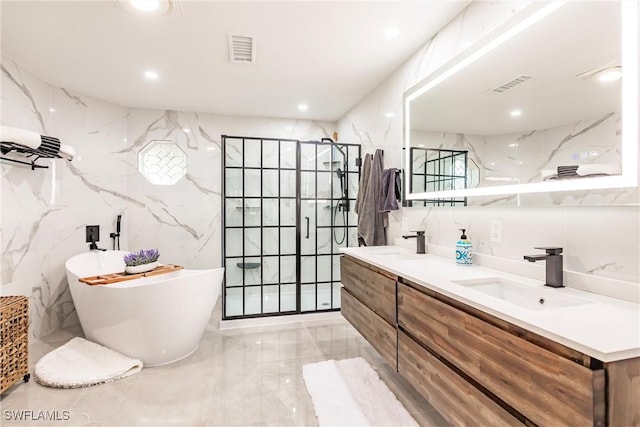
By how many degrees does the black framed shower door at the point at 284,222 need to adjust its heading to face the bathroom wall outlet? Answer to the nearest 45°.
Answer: approximately 45° to its left

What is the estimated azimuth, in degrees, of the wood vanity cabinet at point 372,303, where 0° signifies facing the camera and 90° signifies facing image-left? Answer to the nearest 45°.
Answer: approximately 45°

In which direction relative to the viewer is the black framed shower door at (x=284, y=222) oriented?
toward the camera

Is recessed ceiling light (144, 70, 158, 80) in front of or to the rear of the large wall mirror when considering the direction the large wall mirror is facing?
in front

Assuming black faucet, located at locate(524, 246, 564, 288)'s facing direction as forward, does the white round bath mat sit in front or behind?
in front

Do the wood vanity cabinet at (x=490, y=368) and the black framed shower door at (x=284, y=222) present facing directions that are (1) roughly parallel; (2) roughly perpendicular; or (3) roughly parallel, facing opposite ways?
roughly perpendicular

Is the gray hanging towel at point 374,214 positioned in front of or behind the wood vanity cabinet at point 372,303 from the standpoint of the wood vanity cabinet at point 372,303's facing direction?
behind

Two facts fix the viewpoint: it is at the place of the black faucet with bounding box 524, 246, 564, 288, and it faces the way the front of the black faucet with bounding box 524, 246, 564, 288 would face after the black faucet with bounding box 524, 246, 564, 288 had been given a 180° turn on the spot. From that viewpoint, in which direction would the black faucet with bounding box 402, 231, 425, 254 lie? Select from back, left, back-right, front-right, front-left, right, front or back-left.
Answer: left

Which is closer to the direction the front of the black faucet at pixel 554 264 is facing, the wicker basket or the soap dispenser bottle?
the wicker basket

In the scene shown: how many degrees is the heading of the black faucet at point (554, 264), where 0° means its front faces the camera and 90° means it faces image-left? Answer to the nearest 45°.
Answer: approximately 45°

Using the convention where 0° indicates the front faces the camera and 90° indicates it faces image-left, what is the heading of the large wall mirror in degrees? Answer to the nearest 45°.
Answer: approximately 45°
